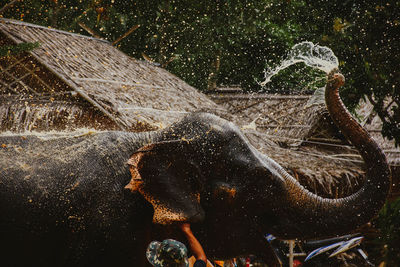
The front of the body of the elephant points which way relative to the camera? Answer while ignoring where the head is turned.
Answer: to the viewer's right

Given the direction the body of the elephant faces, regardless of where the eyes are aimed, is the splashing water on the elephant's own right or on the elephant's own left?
on the elephant's own left

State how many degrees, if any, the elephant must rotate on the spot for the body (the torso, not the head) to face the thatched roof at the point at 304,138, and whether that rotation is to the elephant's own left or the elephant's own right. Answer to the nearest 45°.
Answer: approximately 90° to the elephant's own left

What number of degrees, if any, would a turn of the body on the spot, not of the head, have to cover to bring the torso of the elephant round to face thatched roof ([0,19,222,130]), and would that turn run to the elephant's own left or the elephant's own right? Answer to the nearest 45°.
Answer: approximately 90° to the elephant's own left
